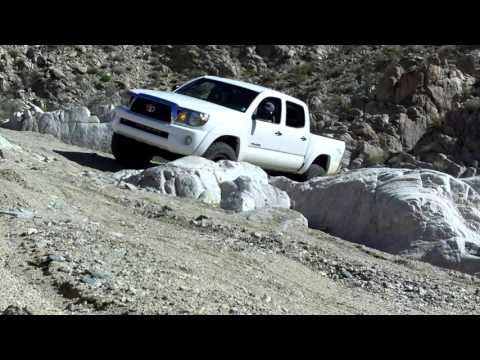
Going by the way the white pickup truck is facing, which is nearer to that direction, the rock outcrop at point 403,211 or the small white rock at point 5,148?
the small white rock

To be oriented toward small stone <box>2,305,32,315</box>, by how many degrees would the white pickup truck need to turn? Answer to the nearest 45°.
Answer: approximately 45° to its left

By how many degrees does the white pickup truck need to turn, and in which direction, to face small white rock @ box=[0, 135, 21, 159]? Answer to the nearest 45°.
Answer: approximately 45° to its right

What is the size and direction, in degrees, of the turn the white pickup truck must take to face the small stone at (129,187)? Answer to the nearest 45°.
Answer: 0° — it already faces it

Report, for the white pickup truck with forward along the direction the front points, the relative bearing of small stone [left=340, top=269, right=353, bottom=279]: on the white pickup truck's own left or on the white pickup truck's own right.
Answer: on the white pickup truck's own left

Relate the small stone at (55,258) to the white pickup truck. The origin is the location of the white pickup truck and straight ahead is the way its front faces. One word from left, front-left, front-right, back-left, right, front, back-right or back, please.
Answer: front-left

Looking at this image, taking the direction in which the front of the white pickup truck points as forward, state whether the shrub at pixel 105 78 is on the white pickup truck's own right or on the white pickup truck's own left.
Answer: on the white pickup truck's own right

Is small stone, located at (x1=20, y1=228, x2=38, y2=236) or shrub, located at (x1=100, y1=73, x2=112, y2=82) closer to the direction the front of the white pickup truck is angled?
the small stone

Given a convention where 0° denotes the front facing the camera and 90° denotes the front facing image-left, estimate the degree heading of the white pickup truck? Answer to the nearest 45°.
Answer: approximately 45°

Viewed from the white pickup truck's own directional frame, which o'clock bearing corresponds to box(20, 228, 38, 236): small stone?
The small stone is roughly at 11 o'clock from the white pickup truck.

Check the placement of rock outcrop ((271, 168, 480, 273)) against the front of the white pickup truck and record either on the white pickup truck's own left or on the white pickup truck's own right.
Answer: on the white pickup truck's own left

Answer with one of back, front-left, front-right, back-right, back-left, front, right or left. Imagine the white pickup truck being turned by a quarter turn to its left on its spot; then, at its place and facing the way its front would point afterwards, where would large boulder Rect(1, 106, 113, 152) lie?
back
